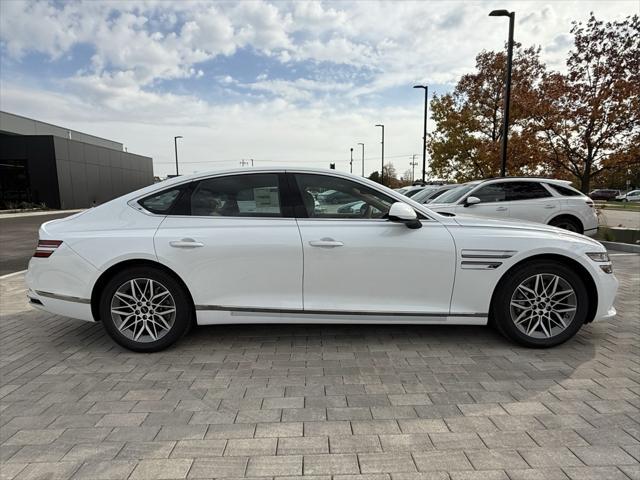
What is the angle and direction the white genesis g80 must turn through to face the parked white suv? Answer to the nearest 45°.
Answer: approximately 45° to its left

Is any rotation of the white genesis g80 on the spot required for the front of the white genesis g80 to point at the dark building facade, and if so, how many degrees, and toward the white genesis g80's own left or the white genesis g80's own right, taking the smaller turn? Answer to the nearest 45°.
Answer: approximately 135° to the white genesis g80's own left

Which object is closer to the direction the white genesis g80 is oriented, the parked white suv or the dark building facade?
the parked white suv

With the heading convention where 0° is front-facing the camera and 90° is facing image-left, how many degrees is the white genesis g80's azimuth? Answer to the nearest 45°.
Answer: approximately 270°
